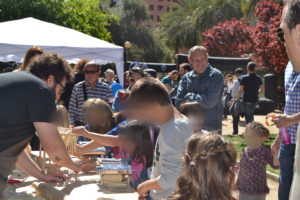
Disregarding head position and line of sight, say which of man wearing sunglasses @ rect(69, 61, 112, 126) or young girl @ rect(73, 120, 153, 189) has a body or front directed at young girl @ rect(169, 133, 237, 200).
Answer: the man wearing sunglasses

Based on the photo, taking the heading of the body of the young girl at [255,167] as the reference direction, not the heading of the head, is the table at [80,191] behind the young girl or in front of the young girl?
in front

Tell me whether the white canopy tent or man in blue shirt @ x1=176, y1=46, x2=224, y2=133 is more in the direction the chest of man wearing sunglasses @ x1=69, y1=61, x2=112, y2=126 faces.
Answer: the man in blue shirt

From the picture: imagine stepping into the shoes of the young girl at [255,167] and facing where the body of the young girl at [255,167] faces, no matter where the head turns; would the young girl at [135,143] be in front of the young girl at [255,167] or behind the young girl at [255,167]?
in front

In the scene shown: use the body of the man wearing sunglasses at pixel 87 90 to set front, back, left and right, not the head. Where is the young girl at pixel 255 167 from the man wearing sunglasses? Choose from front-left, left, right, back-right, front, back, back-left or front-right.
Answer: front-left

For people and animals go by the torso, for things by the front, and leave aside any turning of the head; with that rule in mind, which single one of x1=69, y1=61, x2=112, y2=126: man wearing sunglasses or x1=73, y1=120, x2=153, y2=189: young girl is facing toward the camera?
the man wearing sunglasses

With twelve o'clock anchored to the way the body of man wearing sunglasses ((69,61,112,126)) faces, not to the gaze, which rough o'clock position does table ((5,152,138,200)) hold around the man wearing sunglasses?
The table is roughly at 12 o'clock from the man wearing sunglasses.

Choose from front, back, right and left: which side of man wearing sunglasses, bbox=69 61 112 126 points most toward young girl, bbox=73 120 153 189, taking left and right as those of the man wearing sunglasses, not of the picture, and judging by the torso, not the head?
front

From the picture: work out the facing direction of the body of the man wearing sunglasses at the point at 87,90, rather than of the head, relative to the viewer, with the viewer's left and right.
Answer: facing the viewer

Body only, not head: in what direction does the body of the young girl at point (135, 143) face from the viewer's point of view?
to the viewer's left

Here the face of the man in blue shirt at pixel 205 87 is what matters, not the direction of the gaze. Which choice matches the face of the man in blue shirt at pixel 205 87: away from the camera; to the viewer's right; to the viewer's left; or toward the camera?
toward the camera
